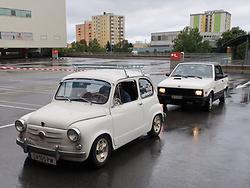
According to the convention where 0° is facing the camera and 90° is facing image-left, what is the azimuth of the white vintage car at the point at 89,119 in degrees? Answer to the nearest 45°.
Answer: approximately 45°
